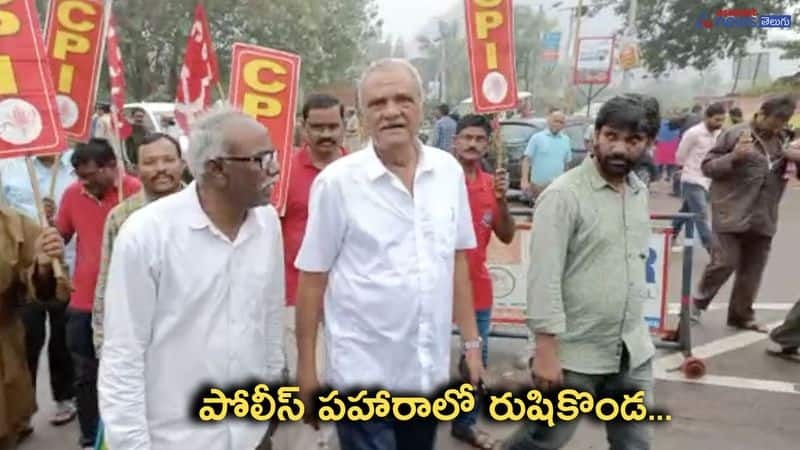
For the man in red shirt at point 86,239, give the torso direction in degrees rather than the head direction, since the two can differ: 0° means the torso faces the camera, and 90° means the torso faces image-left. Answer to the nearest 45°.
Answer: approximately 315°

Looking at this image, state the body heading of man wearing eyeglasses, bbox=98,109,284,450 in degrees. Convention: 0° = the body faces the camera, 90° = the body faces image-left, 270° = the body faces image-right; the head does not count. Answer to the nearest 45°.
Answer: approximately 315°

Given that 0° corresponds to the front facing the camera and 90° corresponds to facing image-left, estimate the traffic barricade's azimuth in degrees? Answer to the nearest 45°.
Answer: approximately 0°
